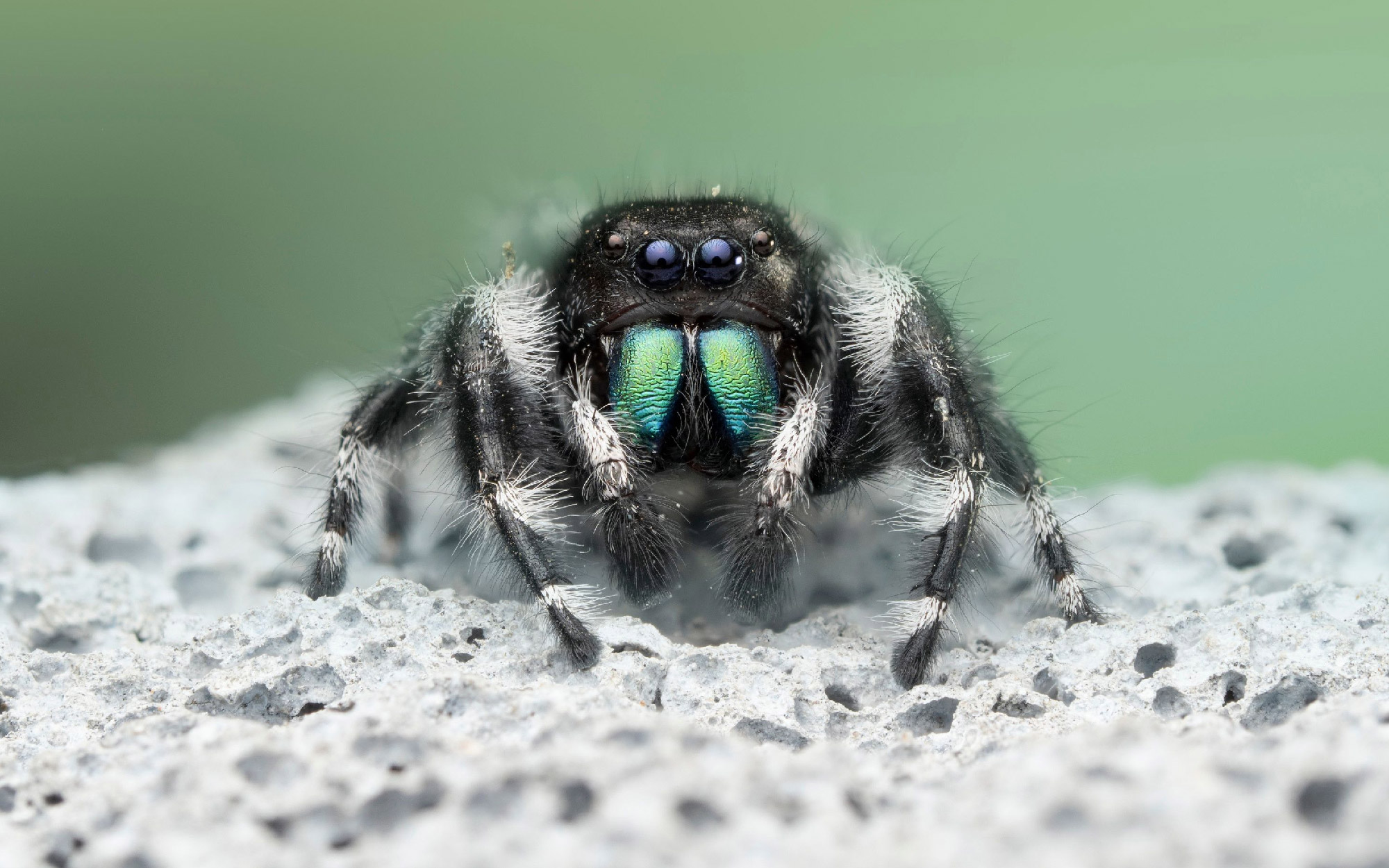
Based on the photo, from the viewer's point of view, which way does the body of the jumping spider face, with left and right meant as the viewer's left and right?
facing the viewer
